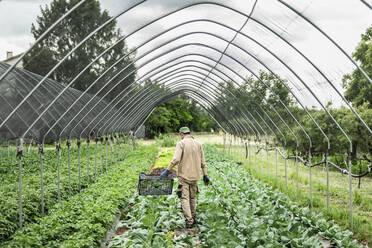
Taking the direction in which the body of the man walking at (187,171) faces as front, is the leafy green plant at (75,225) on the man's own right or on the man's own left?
on the man's own left

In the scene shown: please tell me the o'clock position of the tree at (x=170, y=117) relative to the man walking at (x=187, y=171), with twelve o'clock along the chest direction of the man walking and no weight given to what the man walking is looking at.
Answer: The tree is roughly at 12 o'clock from the man walking.

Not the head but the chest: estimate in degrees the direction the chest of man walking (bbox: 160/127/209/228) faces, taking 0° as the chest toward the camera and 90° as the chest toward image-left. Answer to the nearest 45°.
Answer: approximately 180°
